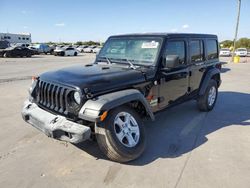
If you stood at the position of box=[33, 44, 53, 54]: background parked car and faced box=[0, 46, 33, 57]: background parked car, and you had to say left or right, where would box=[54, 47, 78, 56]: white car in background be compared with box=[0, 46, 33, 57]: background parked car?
left

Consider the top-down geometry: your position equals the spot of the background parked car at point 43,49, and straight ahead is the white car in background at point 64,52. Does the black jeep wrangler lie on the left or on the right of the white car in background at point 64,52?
right

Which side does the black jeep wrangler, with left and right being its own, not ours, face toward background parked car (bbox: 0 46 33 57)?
right

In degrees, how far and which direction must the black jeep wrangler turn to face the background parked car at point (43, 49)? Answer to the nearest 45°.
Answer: approximately 135° to its right

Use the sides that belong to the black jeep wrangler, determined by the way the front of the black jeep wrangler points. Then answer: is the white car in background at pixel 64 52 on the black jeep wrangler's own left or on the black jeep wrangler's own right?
on the black jeep wrangler's own right
